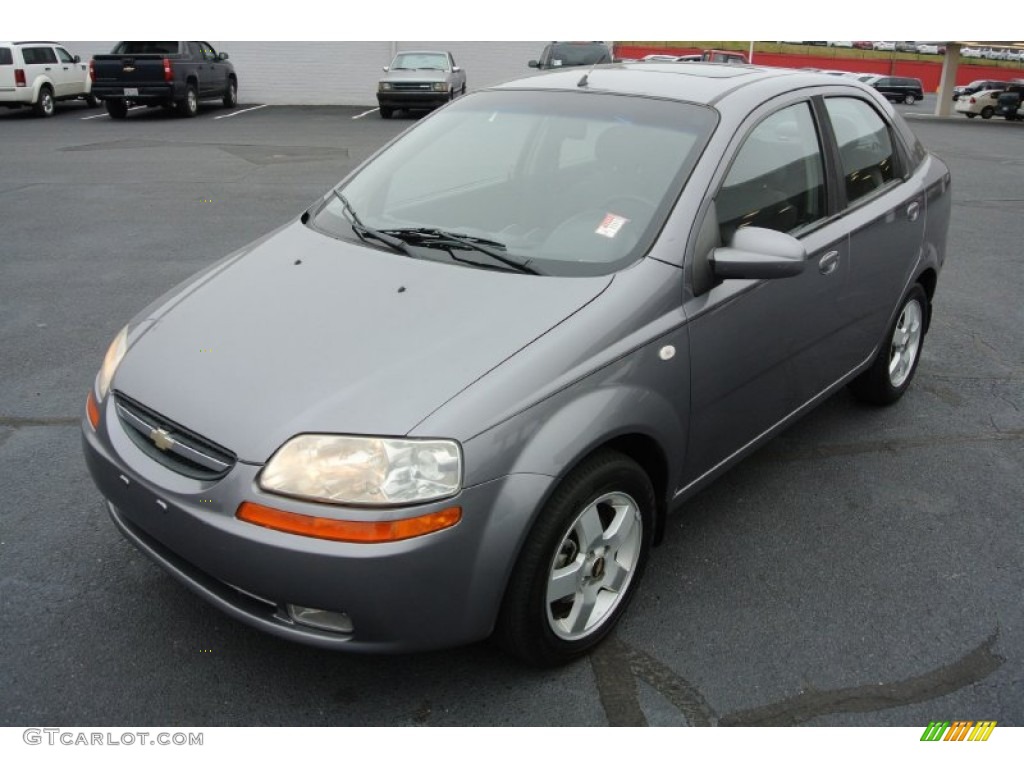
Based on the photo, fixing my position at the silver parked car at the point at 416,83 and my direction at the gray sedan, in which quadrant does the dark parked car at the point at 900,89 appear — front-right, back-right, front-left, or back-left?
back-left

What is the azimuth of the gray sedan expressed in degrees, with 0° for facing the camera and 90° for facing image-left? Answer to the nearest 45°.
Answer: approximately 45°

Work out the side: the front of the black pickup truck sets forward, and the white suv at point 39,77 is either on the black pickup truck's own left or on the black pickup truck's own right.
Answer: on the black pickup truck's own left

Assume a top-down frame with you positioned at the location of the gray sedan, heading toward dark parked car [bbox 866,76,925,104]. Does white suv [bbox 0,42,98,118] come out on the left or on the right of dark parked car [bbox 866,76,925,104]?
left

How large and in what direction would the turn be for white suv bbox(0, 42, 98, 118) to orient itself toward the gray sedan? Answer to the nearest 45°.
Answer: approximately 135° to its right

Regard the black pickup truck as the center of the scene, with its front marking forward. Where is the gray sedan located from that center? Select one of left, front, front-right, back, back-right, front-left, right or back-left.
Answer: back-right

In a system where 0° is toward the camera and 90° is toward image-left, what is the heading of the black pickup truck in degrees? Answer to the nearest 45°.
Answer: approximately 225°

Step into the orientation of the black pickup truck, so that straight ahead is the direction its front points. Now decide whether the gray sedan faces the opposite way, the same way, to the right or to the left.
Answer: the opposite way

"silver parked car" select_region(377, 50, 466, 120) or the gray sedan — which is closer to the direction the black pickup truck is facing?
the silver parked car

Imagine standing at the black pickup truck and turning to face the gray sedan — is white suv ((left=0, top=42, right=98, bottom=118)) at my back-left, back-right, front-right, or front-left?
back-right
